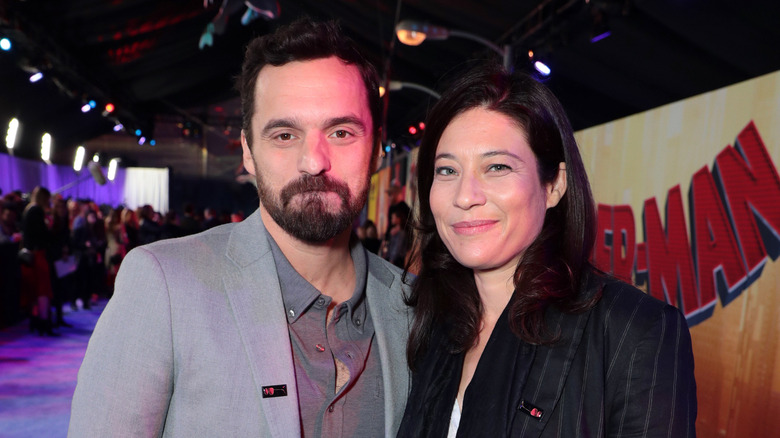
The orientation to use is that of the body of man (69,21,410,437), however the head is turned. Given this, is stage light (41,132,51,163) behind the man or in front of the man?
behind

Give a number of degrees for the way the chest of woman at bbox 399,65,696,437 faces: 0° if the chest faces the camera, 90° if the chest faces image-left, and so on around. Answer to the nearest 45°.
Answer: approximately 45°

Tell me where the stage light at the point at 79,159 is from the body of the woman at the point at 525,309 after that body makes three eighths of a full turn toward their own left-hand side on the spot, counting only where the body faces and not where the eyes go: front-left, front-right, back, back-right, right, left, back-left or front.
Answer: back-left

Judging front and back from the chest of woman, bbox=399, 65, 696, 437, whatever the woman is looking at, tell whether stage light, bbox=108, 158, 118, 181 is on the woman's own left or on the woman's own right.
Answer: on the woman's own right

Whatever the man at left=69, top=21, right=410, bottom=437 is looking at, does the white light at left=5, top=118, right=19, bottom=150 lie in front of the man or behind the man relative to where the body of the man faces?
behind

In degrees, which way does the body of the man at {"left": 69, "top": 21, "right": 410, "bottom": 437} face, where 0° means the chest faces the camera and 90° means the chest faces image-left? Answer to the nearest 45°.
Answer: approximately 315°

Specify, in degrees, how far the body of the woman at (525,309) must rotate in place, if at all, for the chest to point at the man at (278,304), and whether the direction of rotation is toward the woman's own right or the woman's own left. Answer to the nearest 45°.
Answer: approximately 45° to the woman's own right

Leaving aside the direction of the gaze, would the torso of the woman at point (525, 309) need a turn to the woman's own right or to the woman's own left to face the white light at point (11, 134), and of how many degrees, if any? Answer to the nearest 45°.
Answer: approximately 90° to the woman's own right

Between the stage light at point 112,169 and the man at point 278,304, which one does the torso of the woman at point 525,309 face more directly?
the man
